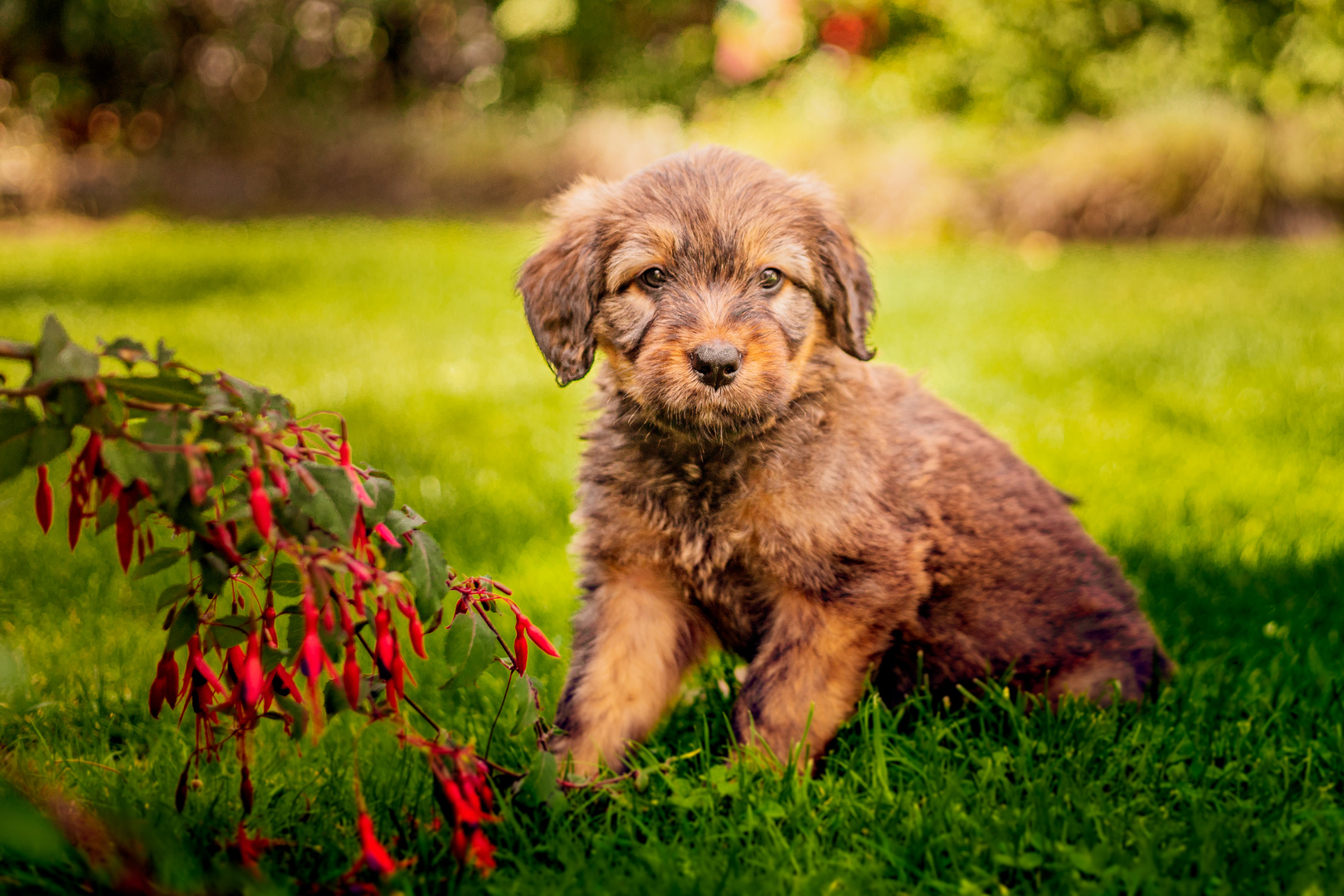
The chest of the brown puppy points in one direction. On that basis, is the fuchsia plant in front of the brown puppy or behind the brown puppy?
in front

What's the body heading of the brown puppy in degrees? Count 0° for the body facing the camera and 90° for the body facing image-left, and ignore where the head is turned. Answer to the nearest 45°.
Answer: approximately 45°
